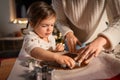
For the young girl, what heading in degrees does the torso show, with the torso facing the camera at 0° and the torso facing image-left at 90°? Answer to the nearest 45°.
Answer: approximately 315°

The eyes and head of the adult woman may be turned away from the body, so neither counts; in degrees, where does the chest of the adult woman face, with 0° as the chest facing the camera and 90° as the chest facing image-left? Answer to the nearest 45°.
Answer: approximately 45°
